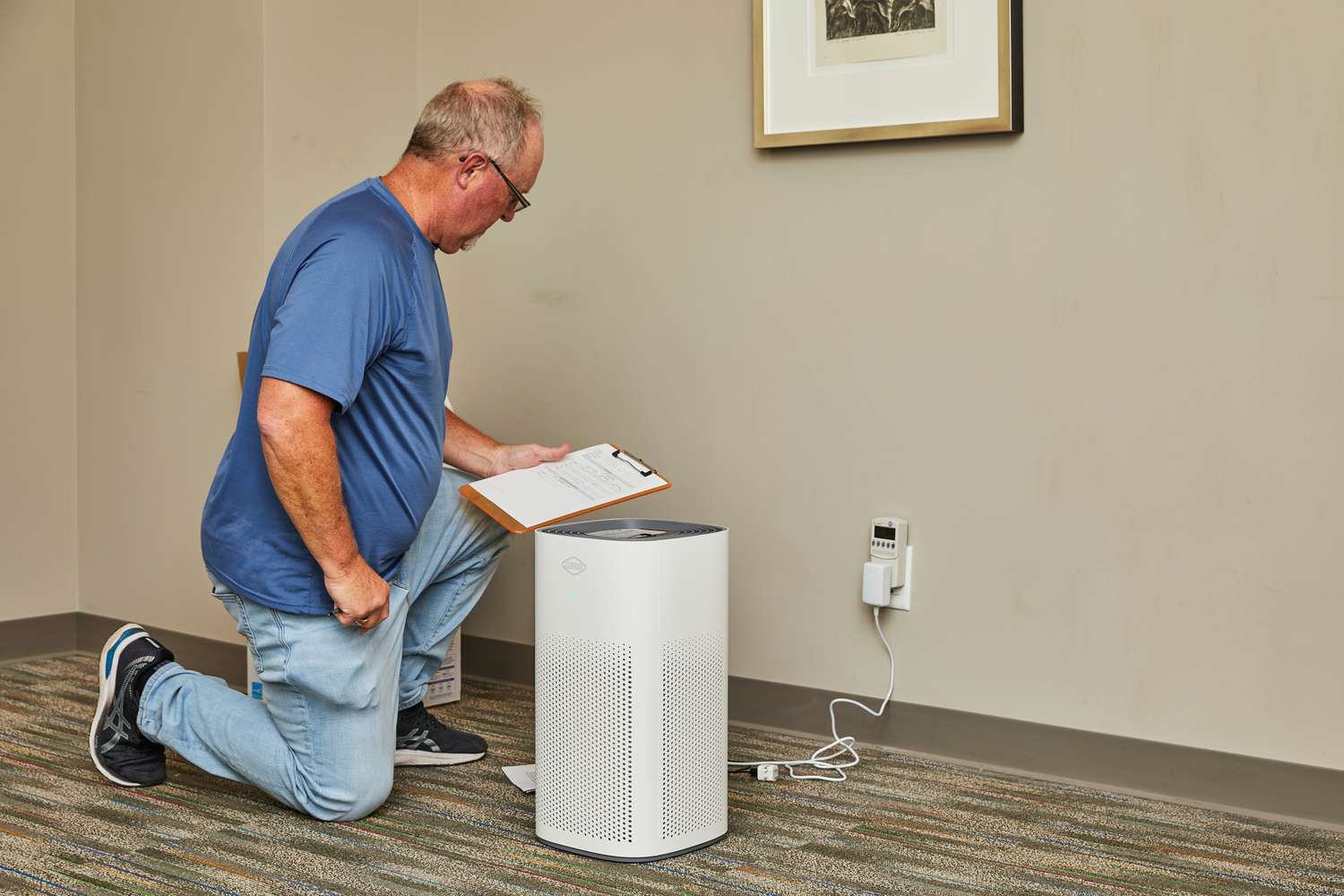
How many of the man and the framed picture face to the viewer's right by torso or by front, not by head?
1

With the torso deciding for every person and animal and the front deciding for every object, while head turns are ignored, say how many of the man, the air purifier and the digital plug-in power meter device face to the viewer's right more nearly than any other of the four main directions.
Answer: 1

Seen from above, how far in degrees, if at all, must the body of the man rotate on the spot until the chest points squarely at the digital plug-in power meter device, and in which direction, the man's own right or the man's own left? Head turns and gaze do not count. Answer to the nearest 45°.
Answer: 0° — they already face it

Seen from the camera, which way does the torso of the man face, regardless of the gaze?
to the viewer's right

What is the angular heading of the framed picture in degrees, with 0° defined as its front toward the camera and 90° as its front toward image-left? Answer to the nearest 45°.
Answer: approximately 45°

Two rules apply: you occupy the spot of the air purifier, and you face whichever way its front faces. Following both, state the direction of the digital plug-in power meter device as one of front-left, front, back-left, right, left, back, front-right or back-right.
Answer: back

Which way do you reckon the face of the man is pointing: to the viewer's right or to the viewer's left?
to the viewer's right

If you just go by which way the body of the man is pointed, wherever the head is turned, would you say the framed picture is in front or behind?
in front
